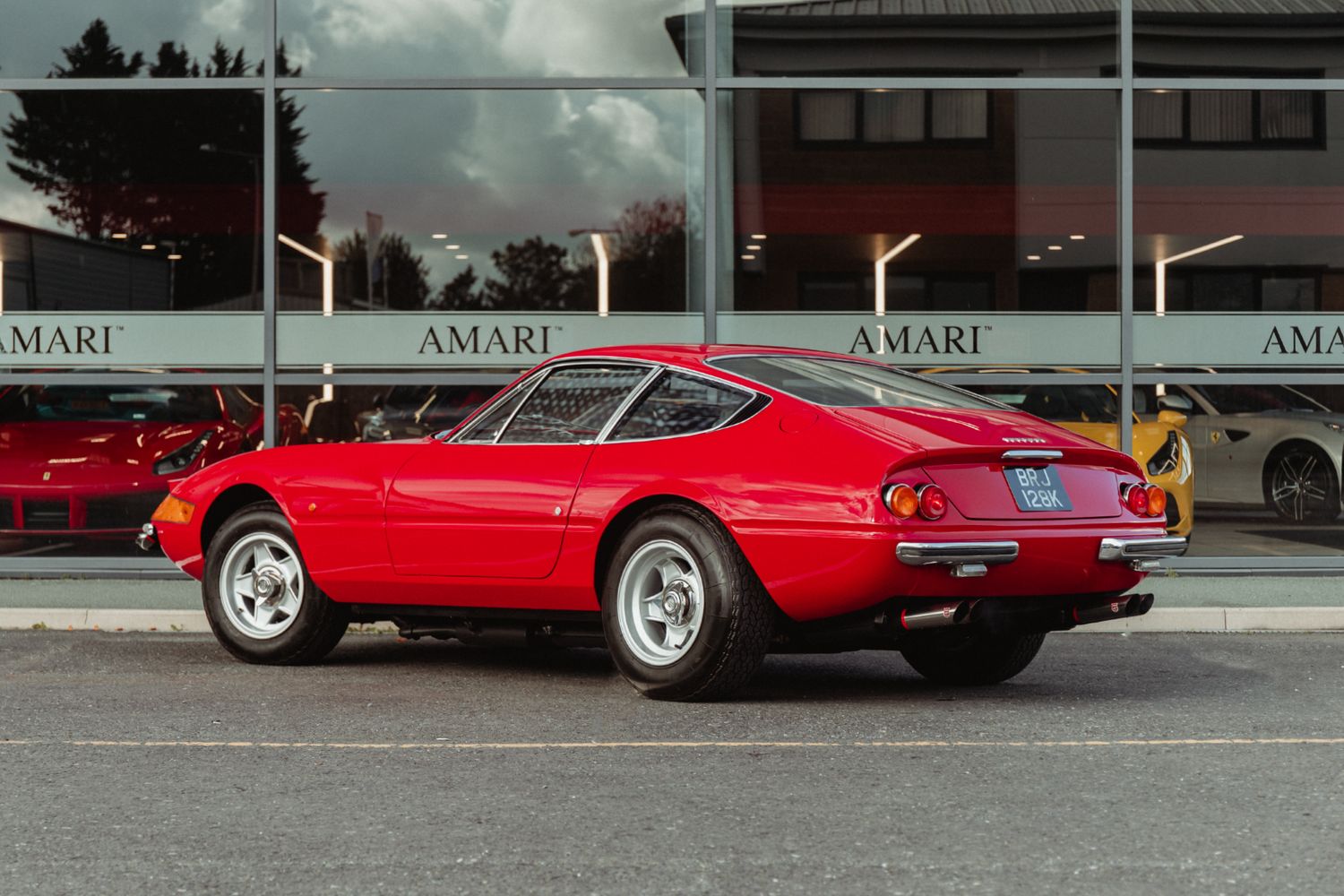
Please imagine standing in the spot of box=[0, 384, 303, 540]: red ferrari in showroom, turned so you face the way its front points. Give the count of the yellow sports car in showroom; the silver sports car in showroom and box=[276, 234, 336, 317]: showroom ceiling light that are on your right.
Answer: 0

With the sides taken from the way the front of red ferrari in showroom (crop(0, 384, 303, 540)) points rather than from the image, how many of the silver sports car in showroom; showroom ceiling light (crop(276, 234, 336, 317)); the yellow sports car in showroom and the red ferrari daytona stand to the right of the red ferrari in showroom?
0

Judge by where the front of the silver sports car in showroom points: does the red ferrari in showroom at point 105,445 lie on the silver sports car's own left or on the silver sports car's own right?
on the silver sports car's own right

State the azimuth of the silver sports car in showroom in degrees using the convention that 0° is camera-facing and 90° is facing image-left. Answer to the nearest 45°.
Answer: approximately 315°

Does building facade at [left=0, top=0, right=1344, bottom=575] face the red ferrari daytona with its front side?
yes

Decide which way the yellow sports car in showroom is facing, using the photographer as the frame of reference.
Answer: facing the viewer and to the right of the viewer

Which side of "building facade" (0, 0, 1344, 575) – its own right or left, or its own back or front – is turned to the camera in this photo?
front

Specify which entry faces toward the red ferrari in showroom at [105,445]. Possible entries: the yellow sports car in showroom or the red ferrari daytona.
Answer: the red ferrari daytona

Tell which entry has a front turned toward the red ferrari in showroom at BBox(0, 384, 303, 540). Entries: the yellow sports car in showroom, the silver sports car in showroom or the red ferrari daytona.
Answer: the red ferrari daytona

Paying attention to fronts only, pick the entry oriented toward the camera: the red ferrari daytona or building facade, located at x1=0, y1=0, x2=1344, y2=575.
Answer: the building facade

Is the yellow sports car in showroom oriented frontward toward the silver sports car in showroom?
no

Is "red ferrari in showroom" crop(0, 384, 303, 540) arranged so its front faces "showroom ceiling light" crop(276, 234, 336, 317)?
no

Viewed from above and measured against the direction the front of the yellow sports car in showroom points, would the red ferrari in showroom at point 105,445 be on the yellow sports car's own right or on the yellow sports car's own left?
on the yellow sports car's own right

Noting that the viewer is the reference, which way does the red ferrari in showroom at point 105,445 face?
facing the viewer and to the left of the viewer

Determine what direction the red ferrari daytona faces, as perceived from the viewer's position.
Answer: facing away from the viewer and to the left of the viewer

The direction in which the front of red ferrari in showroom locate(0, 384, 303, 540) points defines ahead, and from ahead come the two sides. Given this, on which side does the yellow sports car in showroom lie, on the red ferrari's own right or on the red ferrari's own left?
on the red ferrari's own left
